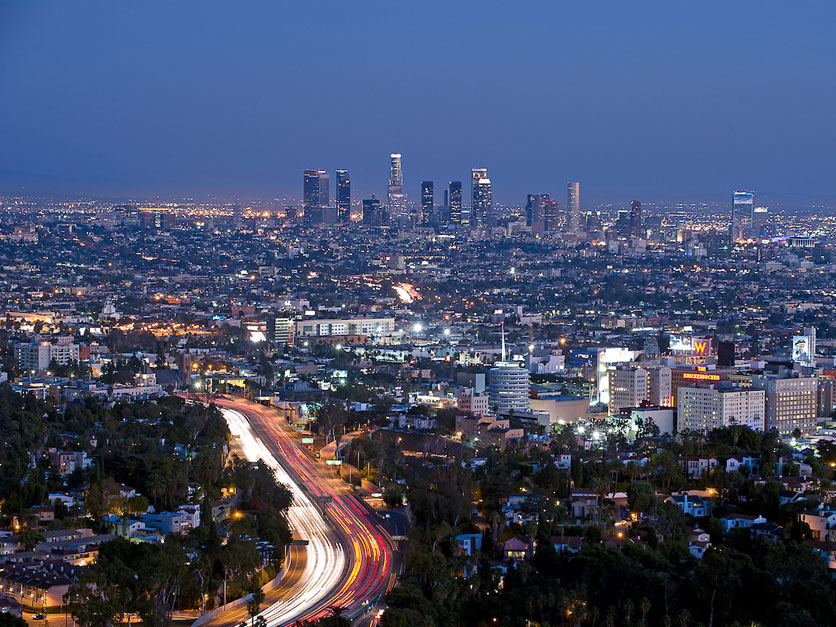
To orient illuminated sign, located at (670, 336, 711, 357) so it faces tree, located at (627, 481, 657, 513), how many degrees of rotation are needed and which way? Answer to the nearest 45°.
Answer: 0° — it already faces it

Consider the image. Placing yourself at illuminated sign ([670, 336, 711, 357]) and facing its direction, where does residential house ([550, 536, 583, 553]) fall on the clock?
The residential house is roughly at 12 o'clock from the illuminated sign.

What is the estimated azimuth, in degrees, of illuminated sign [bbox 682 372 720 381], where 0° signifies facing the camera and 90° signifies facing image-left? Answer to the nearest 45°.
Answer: approximately 0°

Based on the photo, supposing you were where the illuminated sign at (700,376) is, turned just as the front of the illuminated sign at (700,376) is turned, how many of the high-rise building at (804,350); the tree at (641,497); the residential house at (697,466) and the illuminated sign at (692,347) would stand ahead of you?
2

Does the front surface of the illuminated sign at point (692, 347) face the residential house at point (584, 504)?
yes

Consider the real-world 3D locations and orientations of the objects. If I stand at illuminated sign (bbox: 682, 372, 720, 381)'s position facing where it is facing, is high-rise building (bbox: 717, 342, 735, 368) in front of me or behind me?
behind

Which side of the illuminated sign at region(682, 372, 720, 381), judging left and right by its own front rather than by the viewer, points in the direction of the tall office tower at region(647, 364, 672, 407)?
right

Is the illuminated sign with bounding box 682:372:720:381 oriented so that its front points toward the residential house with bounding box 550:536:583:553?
yes

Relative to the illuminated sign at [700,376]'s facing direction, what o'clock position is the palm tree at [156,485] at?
The palm tree is roughly at 1 o'clock from the illuminated sign.
